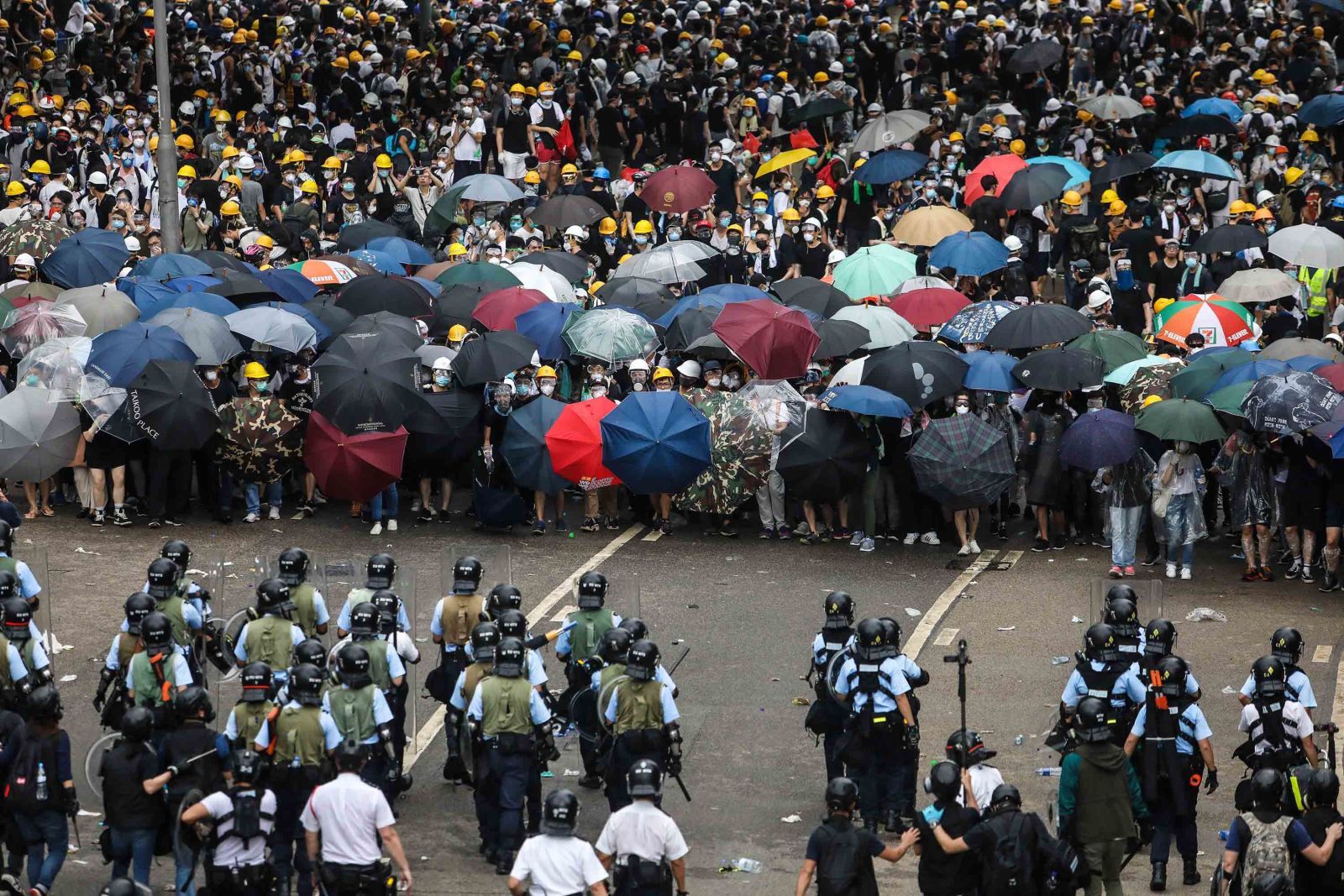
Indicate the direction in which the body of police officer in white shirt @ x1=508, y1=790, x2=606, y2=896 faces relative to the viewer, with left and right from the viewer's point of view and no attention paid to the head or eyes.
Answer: facing away from the viewer

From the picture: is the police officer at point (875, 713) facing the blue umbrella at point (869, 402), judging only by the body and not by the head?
yes

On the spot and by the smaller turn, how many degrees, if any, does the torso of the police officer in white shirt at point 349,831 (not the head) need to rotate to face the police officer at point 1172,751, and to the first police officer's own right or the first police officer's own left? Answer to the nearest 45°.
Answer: approximately 90° to the first police officer's own right

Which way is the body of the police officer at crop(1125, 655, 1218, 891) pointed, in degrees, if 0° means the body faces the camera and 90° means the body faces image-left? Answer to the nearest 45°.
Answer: approximately 180°

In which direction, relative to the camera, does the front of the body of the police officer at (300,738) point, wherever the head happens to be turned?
away from the camera

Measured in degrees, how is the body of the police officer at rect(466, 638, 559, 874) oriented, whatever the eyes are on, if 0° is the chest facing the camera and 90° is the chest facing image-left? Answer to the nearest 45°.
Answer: approximately 180°

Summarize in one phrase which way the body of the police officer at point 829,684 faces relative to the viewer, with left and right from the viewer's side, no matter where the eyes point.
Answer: facing away from the viewer

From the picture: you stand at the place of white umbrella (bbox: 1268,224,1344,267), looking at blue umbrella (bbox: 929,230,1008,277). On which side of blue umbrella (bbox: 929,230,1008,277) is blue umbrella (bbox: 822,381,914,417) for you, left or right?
left

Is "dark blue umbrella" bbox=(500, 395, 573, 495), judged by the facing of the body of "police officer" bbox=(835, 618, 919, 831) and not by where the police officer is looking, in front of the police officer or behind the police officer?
in front

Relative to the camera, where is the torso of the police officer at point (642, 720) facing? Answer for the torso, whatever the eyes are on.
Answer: away from the camera

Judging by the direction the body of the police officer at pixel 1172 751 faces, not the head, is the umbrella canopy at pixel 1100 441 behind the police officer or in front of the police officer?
in front

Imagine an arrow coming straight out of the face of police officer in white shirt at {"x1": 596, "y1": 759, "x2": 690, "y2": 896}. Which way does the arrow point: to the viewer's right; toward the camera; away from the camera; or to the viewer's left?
away from the camera
